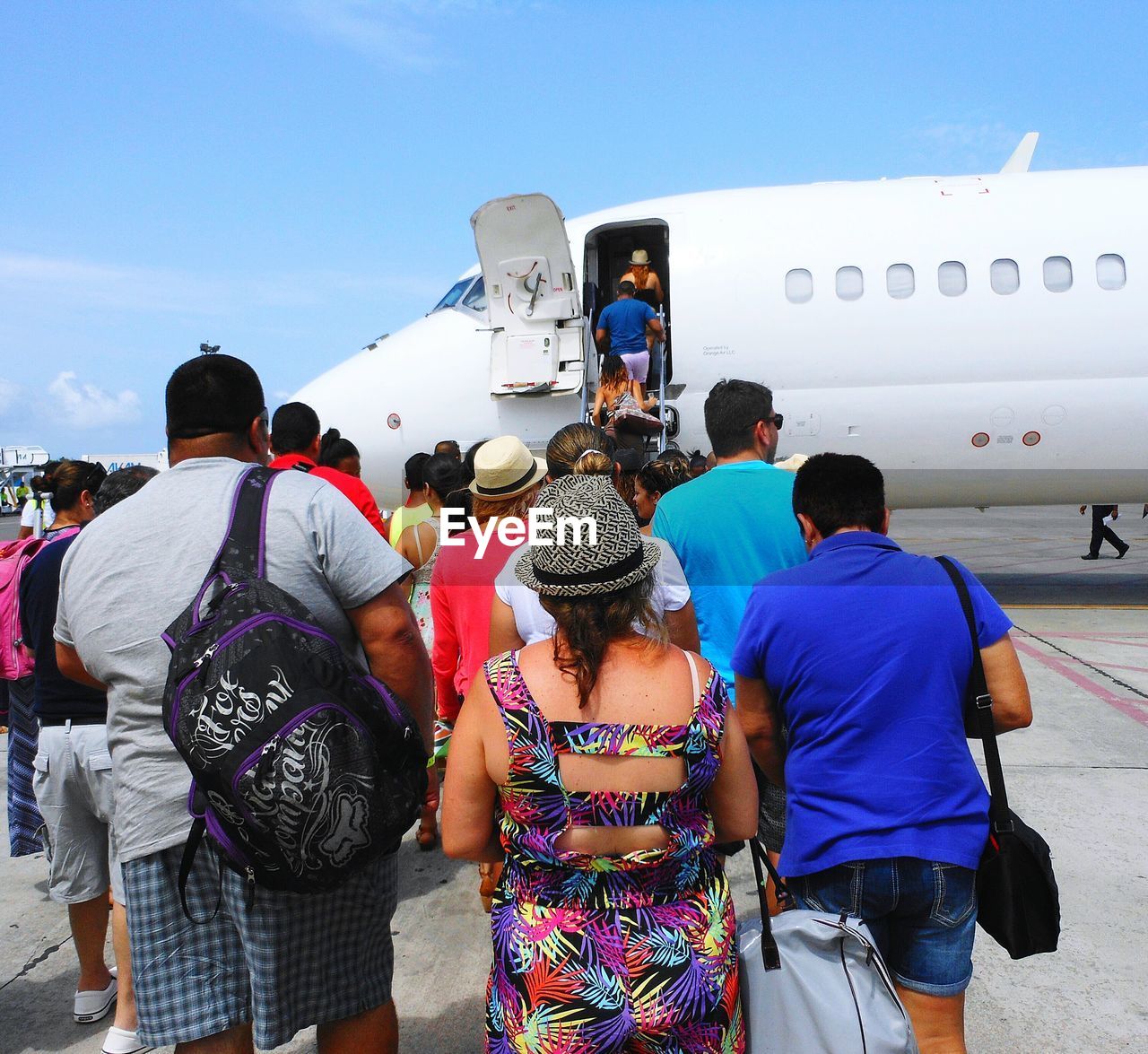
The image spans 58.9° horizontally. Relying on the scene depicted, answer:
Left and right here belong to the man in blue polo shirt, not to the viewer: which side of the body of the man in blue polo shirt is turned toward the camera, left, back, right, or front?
back

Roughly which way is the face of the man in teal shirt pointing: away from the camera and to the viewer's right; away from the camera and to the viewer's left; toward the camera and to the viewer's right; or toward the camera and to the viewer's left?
away from the camera and to the viewer's right

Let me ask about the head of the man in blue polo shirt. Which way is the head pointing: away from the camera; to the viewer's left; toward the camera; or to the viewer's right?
away from the camera

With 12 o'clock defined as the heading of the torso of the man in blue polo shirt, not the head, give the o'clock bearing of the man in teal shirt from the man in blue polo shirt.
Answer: The man in teal shirt is roughly at 11 o'clock from the man in blue polo shirt.

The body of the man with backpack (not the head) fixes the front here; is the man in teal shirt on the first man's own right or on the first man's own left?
on the first man's own right

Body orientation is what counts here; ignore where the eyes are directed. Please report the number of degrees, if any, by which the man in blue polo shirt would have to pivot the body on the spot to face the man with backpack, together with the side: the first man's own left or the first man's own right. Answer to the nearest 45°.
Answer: approximately 90° to the first man's own left

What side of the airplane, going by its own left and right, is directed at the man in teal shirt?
left

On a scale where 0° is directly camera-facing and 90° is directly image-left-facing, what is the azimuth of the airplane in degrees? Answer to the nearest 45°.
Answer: approximately 90°

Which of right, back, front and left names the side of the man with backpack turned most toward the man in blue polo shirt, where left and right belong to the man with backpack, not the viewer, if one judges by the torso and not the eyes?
right

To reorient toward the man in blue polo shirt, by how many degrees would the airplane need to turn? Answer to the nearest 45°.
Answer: approximately 90° to its left

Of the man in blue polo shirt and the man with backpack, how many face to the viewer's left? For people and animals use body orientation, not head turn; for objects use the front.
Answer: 0

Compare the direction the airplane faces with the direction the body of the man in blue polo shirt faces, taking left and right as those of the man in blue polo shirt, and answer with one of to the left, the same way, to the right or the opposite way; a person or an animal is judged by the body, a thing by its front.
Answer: to the left

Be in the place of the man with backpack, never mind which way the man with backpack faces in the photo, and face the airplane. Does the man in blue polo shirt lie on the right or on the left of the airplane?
right

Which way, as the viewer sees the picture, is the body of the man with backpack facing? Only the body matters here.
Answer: away from the camera

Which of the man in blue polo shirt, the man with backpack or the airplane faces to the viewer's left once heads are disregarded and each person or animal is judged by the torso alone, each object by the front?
the airplane
